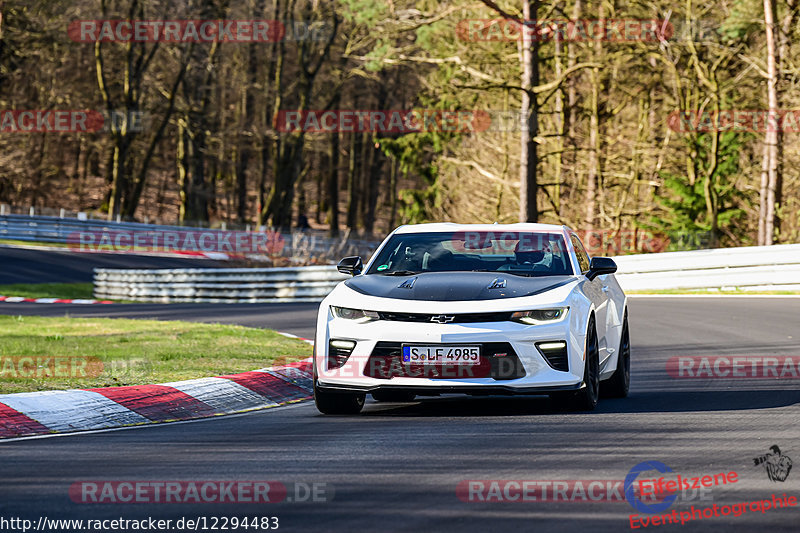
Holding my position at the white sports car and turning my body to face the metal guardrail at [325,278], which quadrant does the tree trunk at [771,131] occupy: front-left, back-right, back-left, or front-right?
front-right

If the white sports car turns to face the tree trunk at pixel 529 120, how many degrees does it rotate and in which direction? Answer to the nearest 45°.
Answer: approximately 180°

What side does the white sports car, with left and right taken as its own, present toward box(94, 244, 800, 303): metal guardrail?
back

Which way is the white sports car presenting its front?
toward the camera

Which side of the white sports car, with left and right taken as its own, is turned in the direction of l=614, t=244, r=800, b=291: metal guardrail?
back

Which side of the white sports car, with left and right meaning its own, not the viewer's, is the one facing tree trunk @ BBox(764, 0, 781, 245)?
back
